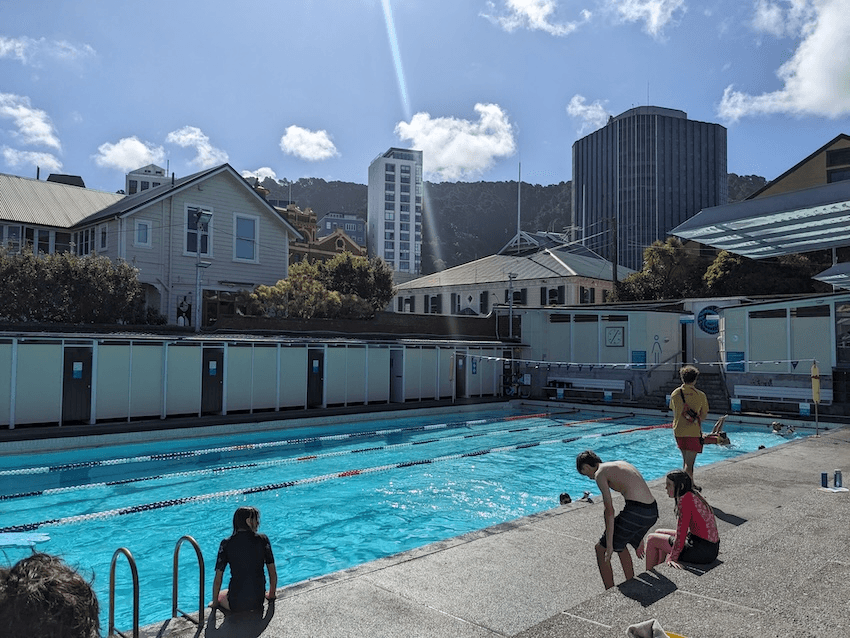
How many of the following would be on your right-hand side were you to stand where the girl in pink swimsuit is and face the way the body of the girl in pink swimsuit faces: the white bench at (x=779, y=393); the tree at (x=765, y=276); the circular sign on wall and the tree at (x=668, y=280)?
4

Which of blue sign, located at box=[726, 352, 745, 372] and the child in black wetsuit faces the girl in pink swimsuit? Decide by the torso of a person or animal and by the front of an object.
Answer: the blue sign

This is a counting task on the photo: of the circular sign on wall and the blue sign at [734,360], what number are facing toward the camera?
2

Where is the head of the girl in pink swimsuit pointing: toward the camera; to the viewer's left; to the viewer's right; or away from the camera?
to the viewer's left

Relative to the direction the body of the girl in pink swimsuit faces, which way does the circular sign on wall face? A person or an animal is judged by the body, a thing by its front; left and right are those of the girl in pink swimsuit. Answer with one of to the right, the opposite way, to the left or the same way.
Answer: to the left

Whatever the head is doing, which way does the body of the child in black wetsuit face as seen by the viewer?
away from the camera

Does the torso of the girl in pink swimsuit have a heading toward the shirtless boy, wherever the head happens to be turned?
yes

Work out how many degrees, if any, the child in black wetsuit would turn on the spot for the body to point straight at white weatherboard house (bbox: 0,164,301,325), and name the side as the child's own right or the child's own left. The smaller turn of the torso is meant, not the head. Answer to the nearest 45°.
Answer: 0° — they already face it

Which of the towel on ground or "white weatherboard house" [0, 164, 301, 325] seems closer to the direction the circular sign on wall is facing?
the towel on ground

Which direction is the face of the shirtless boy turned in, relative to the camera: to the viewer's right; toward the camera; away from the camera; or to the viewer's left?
to the viewer's left

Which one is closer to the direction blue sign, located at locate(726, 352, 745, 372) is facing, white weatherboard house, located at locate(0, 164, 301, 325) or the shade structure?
the shade structure

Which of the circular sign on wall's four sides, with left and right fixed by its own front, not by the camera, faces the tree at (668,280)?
back

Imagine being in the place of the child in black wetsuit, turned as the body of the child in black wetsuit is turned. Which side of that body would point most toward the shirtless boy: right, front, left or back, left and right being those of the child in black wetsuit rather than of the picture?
right

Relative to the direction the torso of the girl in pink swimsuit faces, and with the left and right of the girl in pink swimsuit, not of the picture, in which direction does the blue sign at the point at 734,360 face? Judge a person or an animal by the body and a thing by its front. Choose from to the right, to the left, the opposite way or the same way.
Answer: to the left

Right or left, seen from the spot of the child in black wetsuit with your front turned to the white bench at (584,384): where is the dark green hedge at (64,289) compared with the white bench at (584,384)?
left

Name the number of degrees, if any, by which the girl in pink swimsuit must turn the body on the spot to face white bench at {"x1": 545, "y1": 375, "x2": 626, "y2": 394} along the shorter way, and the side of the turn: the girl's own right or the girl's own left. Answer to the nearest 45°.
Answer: approximately 90° to the girl's own right
